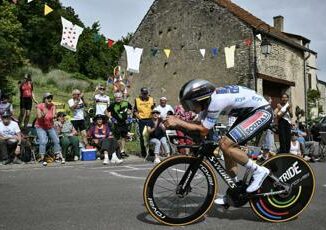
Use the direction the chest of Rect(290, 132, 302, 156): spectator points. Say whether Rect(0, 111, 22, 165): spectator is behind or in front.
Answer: in front

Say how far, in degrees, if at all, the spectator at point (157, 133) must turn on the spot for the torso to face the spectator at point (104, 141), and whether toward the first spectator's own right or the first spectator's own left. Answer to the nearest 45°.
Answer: approximately 90° to the first spectator's own right

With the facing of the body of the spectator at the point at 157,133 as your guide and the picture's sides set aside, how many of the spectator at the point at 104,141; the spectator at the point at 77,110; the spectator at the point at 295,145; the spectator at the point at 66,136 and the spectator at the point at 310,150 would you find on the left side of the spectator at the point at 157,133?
2

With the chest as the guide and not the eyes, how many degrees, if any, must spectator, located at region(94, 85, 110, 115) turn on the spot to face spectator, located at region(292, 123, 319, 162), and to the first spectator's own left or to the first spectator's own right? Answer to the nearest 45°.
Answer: approximately 90° to the first spectator's own left

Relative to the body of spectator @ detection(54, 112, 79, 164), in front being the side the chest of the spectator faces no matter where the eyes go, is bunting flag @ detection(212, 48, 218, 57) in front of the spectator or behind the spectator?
behind

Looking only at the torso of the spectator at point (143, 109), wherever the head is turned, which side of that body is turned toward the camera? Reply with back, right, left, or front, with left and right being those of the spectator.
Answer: front

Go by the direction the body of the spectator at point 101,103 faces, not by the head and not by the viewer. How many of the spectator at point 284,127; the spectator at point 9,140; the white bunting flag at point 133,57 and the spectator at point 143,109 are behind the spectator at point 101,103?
1

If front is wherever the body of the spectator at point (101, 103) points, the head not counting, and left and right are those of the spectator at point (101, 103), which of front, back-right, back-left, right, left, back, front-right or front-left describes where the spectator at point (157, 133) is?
front-left

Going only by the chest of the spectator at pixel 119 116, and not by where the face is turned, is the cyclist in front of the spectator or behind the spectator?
in front

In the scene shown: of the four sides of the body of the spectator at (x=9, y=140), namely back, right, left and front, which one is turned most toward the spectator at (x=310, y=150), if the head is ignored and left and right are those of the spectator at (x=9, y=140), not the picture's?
left

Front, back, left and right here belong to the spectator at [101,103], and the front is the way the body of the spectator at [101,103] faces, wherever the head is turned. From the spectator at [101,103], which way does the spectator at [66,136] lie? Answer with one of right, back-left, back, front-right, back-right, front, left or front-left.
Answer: front-right

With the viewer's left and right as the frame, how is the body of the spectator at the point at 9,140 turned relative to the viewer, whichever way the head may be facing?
facing the viewer
